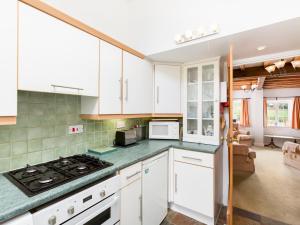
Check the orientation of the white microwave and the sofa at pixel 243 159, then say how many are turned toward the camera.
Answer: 1

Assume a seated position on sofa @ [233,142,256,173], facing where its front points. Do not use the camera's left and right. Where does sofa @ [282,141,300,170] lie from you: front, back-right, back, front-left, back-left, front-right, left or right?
front

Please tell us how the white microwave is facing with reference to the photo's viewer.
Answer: facing the viewer

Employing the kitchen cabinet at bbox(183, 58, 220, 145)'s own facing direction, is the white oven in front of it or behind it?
in front

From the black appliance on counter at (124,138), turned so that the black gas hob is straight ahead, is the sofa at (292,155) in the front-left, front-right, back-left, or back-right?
back-left

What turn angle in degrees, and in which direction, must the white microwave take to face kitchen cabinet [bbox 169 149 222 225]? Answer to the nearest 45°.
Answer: approximately 45° to its left

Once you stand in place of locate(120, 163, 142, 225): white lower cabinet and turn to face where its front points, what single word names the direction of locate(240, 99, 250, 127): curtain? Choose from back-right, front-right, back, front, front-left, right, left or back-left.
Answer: left

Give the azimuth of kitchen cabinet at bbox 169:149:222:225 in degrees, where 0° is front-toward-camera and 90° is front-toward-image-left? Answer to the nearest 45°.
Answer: approximately 45°

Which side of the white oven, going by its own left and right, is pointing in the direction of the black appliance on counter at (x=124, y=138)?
left

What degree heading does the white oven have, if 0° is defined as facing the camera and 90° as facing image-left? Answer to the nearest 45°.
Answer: approximately 315°

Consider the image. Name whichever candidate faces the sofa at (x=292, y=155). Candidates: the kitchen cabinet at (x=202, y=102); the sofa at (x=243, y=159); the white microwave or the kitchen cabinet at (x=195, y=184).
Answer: the sofa at (x=243, y=159)
